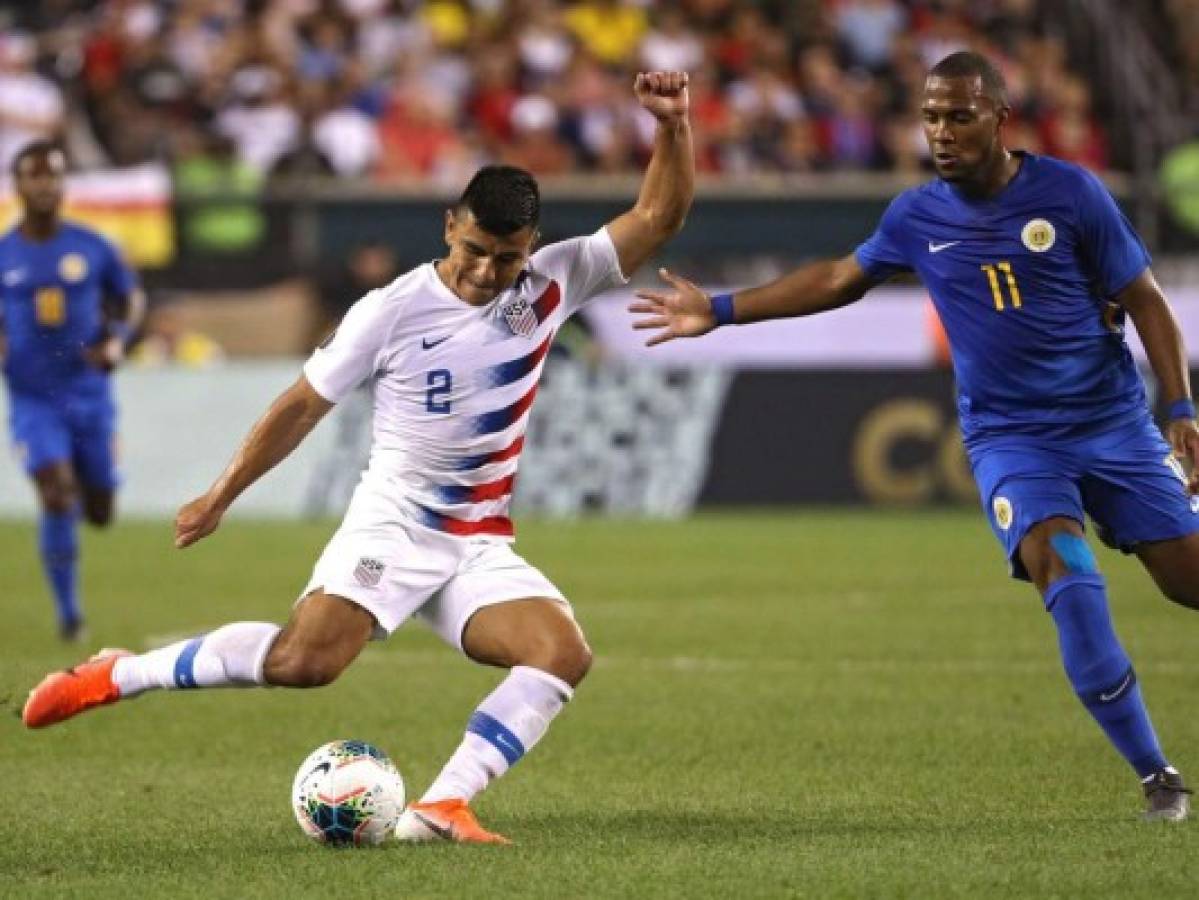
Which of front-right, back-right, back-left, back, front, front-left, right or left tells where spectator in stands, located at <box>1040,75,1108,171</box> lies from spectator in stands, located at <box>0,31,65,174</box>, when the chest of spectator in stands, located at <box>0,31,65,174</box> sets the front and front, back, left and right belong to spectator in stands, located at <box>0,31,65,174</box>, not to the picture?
left

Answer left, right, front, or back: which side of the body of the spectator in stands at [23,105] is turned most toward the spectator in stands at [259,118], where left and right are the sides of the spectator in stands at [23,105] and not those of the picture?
left

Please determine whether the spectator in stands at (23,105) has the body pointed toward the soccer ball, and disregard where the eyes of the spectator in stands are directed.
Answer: yes

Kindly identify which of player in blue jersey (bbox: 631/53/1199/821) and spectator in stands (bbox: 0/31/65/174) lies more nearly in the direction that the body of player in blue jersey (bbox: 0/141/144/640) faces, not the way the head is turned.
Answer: the player in blue jersey
